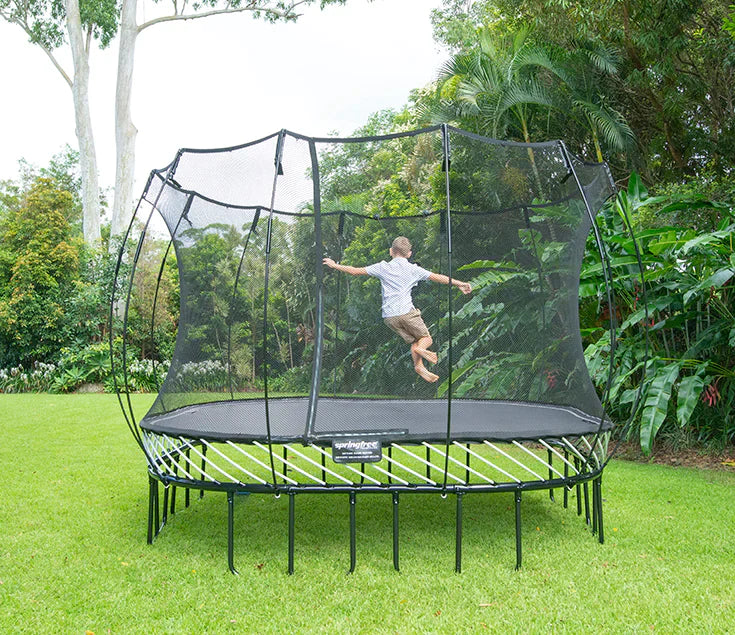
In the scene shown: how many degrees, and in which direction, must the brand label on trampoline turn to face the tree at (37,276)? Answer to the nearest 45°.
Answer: approximately 135° to its right

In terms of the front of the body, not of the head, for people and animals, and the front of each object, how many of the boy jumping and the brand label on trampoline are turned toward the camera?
1

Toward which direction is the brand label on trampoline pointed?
toward the camera

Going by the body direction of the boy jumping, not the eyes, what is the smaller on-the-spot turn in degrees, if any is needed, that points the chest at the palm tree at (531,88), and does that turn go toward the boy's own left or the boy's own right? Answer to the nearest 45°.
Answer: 0° — they already face it

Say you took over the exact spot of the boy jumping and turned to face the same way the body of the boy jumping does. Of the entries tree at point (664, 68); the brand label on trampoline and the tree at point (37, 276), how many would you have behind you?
1

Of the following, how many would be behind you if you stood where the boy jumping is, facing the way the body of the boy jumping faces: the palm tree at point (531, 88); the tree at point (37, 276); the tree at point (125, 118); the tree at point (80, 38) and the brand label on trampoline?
1

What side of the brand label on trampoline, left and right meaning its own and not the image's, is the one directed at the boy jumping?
back

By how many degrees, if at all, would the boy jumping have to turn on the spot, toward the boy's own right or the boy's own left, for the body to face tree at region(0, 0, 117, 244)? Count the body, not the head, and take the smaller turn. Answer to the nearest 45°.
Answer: approximately 45° to the boy's own left

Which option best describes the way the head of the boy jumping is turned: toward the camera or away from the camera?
away from the camera

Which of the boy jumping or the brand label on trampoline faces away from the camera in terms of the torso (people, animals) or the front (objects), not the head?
the boy jumping

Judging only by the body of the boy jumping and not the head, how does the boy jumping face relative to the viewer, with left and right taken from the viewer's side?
facing away from the viewer

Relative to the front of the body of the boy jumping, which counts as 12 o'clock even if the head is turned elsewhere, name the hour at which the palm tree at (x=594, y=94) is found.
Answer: The palm tree is roughly at 1 o'clock from the boy jumping.

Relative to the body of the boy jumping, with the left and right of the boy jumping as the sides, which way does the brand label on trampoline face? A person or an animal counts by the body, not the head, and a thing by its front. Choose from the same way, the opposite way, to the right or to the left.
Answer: the opposite way

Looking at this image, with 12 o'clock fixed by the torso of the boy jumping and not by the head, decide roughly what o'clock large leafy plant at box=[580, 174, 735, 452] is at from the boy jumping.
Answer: The large leafy plant is roughly at 2 o'clock from the boy jumping.
